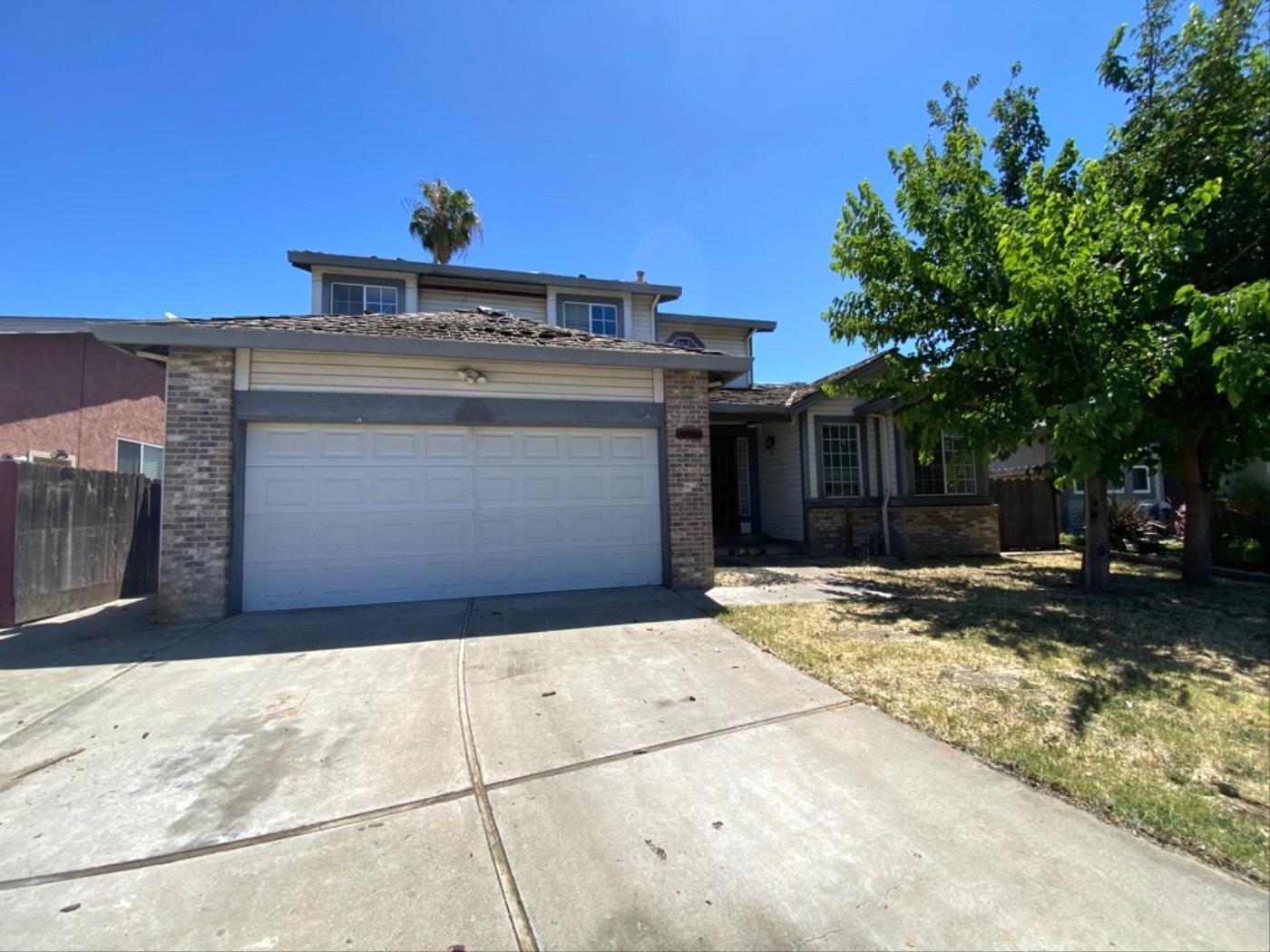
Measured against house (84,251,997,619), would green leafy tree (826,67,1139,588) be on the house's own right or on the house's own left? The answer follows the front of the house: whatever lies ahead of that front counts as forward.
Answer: on the house's own left

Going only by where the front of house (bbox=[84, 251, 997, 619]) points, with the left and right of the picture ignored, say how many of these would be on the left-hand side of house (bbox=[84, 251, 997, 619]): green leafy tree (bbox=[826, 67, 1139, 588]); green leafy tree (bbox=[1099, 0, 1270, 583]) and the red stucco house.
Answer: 2

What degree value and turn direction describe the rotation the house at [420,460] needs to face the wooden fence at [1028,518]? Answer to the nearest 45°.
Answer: approximately 90° to its left

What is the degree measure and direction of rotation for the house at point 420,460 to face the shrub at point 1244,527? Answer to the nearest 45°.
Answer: approximately 90° to its left

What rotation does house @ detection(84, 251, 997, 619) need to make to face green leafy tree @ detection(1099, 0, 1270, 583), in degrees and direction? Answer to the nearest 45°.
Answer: approximately 90° to its left

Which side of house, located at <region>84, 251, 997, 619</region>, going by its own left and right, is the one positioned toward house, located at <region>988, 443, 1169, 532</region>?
left

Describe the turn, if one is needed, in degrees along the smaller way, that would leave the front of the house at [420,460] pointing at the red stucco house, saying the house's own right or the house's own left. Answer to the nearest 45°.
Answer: approximately 135° to the house's own right

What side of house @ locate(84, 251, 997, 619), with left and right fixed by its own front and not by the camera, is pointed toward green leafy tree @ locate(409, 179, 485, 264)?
back

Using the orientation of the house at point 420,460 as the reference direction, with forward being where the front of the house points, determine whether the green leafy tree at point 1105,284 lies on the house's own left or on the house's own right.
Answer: on the house's own left

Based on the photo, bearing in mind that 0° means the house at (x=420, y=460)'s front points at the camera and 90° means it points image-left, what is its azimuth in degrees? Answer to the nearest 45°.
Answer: approximately 0°

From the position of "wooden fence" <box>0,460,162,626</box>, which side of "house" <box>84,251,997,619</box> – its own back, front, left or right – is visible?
right
